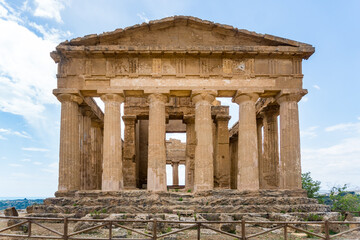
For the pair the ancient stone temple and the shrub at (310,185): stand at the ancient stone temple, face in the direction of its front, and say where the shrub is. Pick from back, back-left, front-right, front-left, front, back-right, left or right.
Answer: back-left

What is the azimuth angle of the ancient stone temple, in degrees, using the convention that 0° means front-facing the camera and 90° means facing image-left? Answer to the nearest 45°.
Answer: approximately 0°
